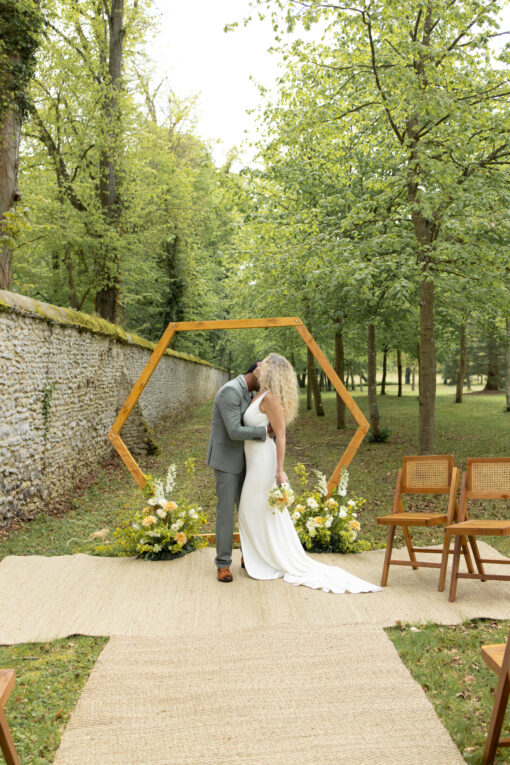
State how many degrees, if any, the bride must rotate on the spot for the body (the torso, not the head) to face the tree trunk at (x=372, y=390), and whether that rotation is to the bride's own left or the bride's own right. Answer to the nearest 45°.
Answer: approximately 90° to the bride's own right

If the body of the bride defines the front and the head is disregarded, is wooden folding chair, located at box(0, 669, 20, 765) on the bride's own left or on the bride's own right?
on the bride's own left

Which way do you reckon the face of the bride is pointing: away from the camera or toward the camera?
away from the camera

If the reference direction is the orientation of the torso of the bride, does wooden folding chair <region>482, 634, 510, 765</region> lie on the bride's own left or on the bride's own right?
on the bride's own left

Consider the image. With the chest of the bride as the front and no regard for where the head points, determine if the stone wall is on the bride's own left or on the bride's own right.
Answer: on the bride's own right

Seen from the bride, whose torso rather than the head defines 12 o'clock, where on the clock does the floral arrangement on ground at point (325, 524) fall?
The floral arrangement on ground is roughly at 4 o'clock from the bride.

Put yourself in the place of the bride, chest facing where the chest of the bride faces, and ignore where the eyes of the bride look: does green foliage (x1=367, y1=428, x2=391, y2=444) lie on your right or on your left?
on your right

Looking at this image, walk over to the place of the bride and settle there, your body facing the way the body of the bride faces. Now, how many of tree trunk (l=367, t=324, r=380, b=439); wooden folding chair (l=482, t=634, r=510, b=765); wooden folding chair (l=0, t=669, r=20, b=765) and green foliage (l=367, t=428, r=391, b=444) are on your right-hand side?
2

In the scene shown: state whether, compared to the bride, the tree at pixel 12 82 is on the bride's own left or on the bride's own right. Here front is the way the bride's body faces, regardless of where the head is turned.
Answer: on the bride's own right

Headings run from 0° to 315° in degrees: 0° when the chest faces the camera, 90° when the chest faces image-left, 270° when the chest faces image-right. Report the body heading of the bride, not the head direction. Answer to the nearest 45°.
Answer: approximately 90°

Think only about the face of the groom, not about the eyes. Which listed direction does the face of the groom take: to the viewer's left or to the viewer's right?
to the viewer's right
